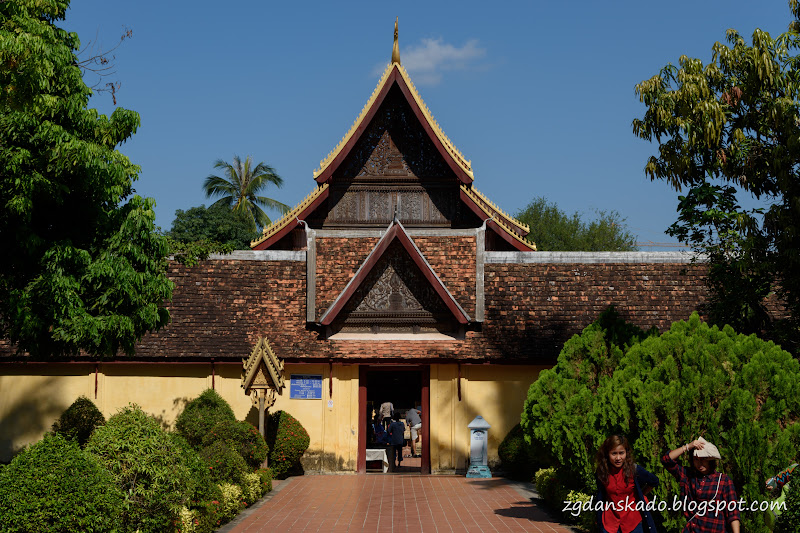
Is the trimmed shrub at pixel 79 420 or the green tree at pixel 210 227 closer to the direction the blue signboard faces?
the trimmed shrub

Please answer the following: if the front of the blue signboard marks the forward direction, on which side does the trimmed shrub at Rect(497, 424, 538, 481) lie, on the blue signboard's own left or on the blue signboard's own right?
on the blue signboard's own left

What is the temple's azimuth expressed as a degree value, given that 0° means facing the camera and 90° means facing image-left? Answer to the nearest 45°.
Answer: approximately 0°

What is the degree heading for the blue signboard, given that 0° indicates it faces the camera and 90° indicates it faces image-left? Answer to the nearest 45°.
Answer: approximately 0°

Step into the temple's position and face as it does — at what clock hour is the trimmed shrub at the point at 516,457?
The trimmed shrub is roughly at 10 o'clock from the temple.
